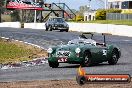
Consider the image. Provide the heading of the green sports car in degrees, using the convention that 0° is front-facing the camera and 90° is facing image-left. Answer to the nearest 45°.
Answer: approximately 45°
